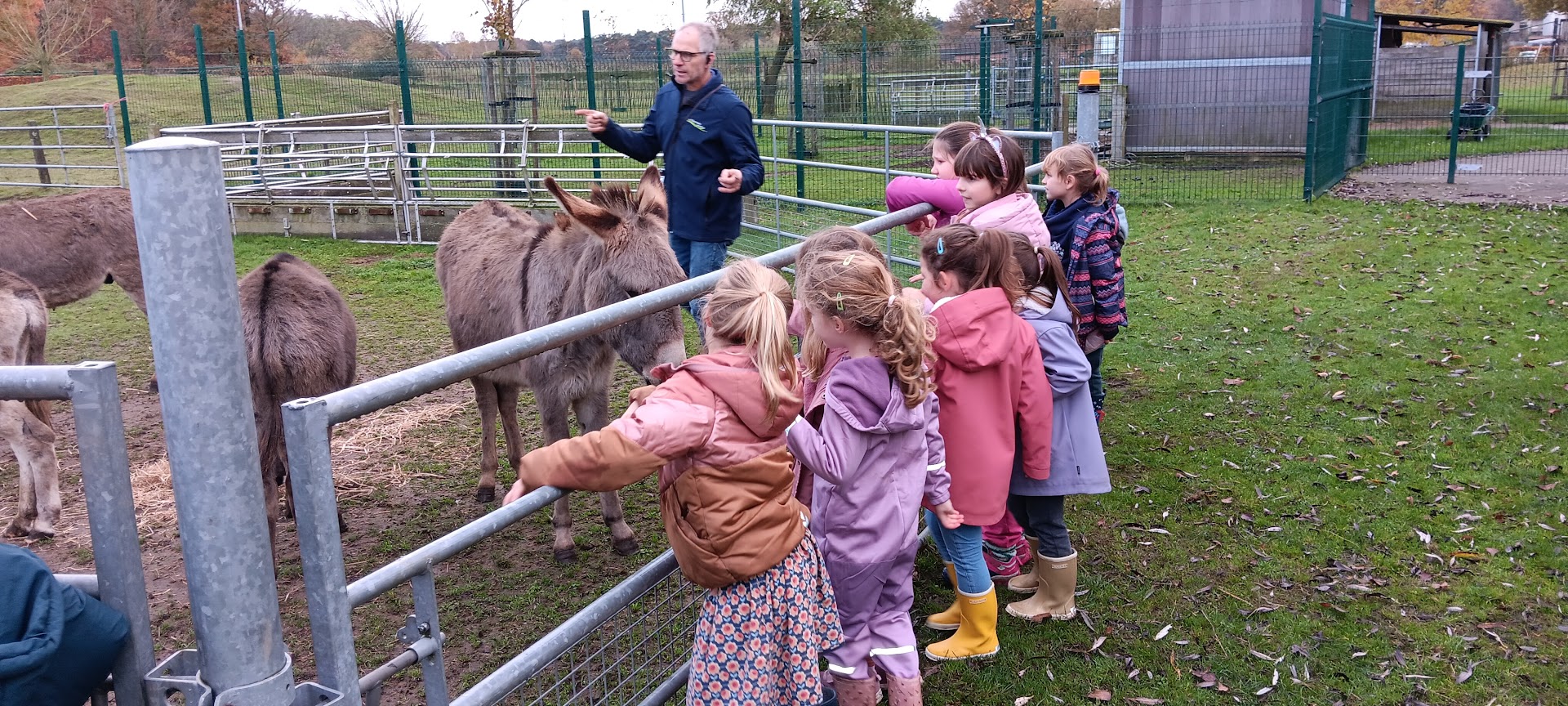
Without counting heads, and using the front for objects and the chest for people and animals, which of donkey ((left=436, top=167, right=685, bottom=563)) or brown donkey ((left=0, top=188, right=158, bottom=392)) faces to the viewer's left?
the brown donkey

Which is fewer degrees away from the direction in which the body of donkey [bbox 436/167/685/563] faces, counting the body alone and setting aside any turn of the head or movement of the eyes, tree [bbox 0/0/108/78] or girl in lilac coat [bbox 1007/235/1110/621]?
the girl in lilac coat

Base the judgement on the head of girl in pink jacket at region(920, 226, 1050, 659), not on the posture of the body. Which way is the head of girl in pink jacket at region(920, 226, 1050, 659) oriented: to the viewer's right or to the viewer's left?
to the viewer's left

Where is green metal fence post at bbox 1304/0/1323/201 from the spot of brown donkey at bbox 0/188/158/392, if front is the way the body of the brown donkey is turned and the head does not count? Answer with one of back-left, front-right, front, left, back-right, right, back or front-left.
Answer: back

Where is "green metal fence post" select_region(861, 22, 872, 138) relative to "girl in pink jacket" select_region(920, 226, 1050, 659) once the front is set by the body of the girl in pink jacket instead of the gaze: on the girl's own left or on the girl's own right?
on the girl's own right

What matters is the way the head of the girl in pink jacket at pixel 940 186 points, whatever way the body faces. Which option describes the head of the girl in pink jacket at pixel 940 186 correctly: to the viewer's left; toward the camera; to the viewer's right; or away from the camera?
to the viewer's left

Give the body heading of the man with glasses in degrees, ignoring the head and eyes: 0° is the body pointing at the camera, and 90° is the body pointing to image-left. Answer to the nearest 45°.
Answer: approximately 45°

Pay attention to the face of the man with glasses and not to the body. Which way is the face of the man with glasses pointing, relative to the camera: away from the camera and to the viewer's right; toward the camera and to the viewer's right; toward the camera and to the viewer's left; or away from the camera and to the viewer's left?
toward the camera and to the viewer's left

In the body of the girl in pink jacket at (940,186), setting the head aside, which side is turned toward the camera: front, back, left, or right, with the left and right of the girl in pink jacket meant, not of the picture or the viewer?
left

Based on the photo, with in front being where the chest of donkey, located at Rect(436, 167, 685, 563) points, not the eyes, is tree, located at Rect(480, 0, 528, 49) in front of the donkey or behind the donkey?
behind

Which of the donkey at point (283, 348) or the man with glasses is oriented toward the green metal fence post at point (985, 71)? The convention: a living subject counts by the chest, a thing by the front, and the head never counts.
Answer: the donkey
